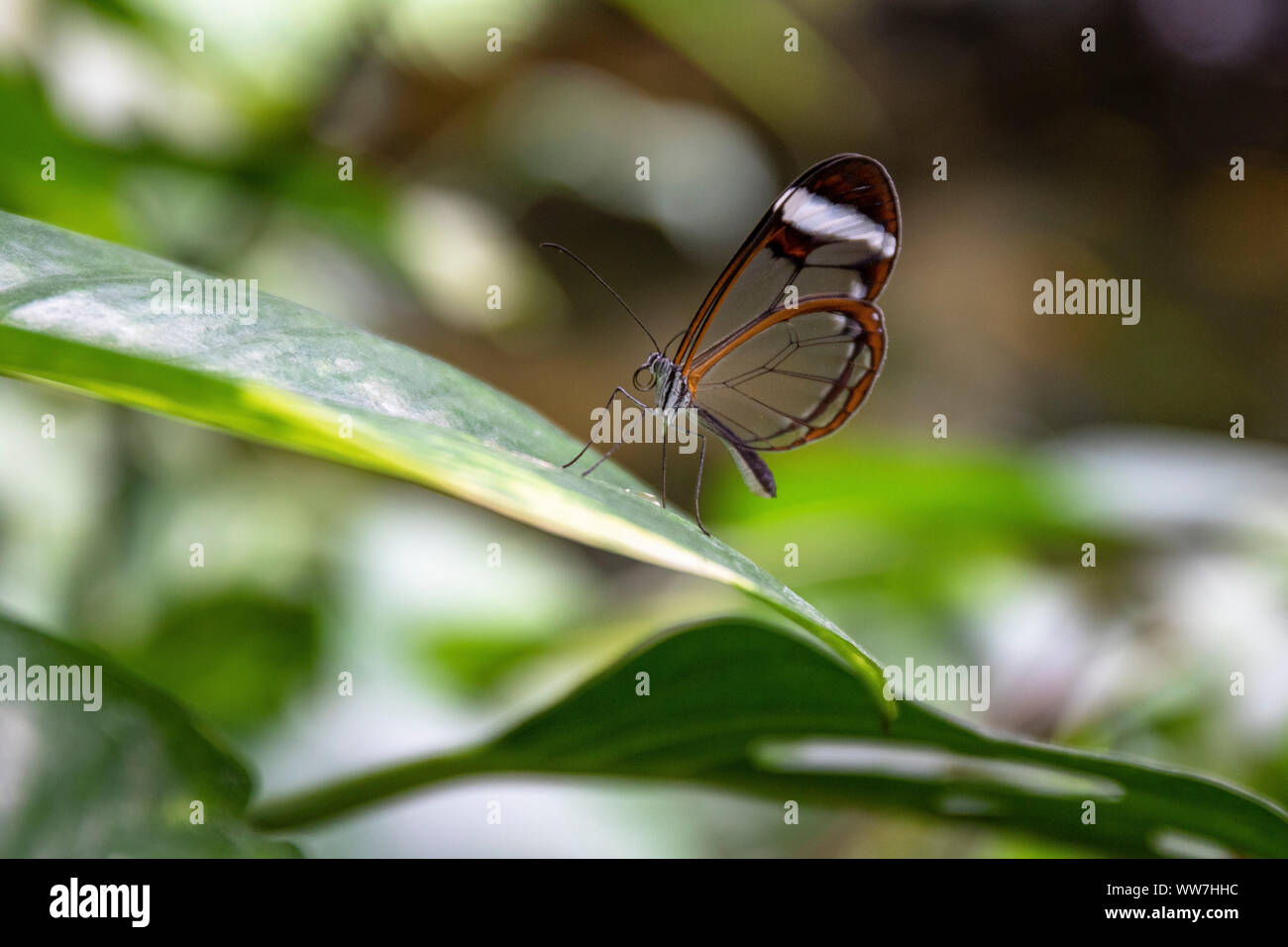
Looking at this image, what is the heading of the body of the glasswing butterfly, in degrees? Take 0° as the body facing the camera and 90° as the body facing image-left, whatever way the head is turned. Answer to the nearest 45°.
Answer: approximately 90°

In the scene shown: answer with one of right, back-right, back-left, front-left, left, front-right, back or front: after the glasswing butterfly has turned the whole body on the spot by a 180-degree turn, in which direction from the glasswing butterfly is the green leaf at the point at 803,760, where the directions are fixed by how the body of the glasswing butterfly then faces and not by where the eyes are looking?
right

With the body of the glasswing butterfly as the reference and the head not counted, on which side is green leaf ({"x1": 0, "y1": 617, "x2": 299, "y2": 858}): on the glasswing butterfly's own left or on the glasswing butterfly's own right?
on the glasswing butterfly's own left
